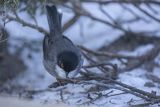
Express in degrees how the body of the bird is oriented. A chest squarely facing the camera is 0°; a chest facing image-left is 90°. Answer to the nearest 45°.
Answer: approximately 0°

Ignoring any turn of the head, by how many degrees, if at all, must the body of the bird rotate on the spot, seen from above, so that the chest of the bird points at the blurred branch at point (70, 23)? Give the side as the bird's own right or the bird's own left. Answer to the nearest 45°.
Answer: approximately 180°
